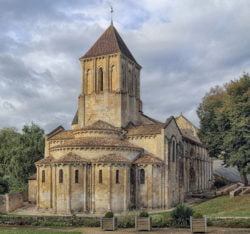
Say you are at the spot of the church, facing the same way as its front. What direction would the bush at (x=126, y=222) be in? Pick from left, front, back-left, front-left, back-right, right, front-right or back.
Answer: back-right

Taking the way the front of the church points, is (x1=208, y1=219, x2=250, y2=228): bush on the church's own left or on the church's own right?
on the church's own right

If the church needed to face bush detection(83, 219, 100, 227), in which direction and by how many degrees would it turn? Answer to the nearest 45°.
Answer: approximately 135° to its right

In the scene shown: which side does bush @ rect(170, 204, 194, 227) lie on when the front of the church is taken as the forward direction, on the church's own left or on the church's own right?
on the church's own right

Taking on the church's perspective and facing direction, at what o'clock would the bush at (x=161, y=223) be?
The bush is roughly at 4 o'clock from the church.

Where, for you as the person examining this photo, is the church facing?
facing away from the viewer and to the right of the viewer

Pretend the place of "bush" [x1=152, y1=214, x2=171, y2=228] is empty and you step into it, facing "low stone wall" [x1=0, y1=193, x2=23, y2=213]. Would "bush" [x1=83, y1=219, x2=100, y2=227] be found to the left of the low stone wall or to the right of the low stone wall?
left

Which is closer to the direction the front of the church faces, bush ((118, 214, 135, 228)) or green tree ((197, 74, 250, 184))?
the green tree

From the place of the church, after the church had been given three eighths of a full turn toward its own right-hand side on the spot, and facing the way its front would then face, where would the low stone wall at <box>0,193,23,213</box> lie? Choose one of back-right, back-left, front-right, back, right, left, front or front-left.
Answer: right

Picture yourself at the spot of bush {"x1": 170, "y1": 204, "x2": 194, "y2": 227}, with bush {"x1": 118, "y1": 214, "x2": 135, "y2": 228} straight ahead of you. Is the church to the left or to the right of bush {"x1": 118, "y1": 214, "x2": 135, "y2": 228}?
right

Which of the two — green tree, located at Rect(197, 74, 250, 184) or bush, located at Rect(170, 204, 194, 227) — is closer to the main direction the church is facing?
the green tree
